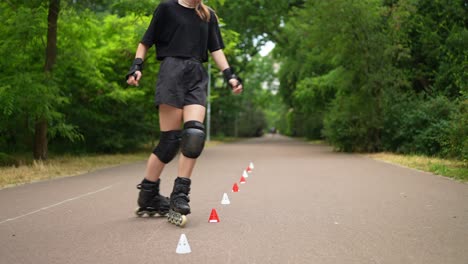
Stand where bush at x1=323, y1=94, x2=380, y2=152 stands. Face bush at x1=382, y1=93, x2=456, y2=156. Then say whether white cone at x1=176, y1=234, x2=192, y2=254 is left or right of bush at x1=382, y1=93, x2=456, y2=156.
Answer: right

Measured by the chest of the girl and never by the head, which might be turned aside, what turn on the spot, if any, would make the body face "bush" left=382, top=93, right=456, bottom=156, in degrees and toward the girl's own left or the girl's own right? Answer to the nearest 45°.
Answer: approximately 135° to the girl's own left

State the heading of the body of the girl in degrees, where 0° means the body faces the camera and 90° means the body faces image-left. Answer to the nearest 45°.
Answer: approximately 0°

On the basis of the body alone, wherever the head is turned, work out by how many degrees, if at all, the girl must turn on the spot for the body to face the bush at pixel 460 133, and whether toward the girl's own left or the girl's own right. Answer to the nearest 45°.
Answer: approximately 135° to the girl's own left

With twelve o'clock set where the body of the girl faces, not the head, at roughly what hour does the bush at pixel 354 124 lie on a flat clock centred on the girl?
The bush is roughly at 7 o'clock from the girl.
